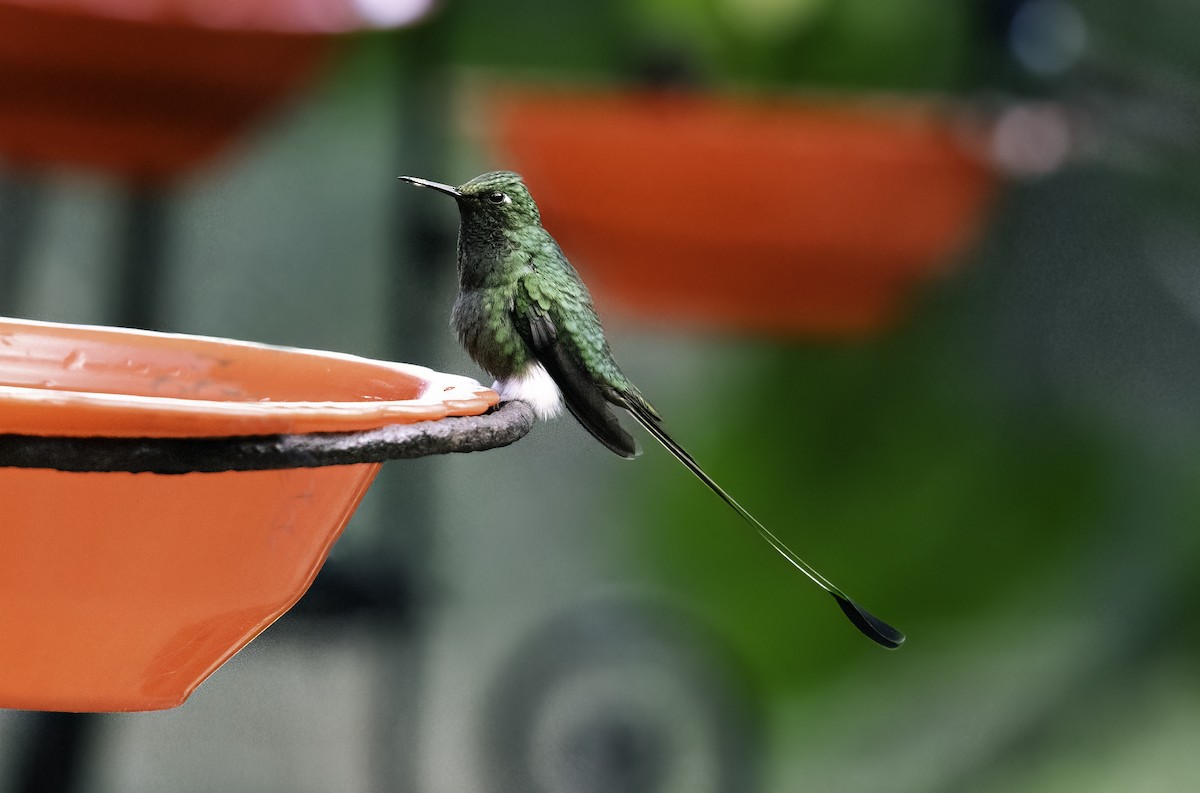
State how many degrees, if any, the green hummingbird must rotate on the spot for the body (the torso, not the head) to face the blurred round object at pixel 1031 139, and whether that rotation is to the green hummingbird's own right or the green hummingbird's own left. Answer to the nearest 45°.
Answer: approximately 135° to the green hummingbird's own right

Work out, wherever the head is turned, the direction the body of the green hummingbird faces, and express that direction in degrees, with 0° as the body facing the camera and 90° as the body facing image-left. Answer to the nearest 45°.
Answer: approximately 90°

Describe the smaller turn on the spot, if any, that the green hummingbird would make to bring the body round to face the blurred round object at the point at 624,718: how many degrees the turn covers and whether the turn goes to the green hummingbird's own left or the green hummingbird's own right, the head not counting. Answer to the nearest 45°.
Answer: approximately 90° to the green hummingbird's own right
